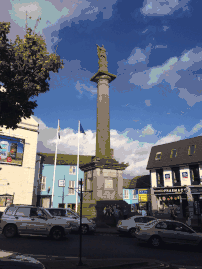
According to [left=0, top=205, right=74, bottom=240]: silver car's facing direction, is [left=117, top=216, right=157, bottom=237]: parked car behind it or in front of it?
in front

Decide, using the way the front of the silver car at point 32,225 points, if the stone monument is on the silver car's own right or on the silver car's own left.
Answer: on the silver car's own left

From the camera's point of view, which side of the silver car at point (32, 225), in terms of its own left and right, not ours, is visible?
right

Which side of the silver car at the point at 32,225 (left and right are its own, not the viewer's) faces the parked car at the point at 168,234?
front
